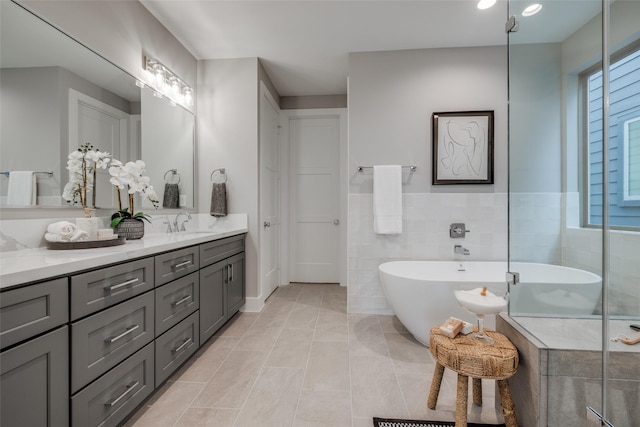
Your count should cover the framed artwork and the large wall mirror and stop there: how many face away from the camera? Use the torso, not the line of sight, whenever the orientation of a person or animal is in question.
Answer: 0

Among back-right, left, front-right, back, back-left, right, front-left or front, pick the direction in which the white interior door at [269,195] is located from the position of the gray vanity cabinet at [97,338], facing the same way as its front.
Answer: left

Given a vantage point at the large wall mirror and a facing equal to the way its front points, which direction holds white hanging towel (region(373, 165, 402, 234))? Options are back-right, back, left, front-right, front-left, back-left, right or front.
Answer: front-left

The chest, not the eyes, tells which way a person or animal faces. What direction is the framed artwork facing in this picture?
toward the camera

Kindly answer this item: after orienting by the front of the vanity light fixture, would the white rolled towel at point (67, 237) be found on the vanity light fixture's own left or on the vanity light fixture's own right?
on the vanity light fixture's own right

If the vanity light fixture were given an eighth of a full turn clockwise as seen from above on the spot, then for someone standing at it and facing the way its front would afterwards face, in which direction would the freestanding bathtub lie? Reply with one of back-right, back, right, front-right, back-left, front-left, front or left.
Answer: front-left

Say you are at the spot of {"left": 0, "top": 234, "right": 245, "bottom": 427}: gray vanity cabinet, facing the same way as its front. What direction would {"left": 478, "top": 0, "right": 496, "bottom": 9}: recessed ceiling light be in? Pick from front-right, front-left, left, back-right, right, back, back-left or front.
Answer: front-left

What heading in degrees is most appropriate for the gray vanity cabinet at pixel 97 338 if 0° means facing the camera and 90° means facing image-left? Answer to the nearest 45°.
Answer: approximately 315°

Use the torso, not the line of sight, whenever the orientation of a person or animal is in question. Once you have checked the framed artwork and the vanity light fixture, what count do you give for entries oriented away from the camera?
0

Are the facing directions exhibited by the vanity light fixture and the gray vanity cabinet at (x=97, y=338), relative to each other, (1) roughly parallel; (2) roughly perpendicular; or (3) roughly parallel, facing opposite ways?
roughly parallel

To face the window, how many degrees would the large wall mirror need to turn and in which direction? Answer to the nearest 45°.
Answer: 0° — it already faces it

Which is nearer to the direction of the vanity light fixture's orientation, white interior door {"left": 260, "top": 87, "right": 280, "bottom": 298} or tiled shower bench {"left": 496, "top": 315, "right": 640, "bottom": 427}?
the tiled shower bench

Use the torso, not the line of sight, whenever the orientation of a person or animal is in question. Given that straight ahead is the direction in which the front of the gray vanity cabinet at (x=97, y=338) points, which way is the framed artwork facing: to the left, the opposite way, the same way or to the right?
to the right

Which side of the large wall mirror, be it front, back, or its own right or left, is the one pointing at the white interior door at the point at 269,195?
left

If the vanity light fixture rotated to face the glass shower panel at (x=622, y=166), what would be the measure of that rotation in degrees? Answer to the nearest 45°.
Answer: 0° — it already faces it

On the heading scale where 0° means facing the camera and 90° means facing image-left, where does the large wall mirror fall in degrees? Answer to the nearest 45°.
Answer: approximately 315°
